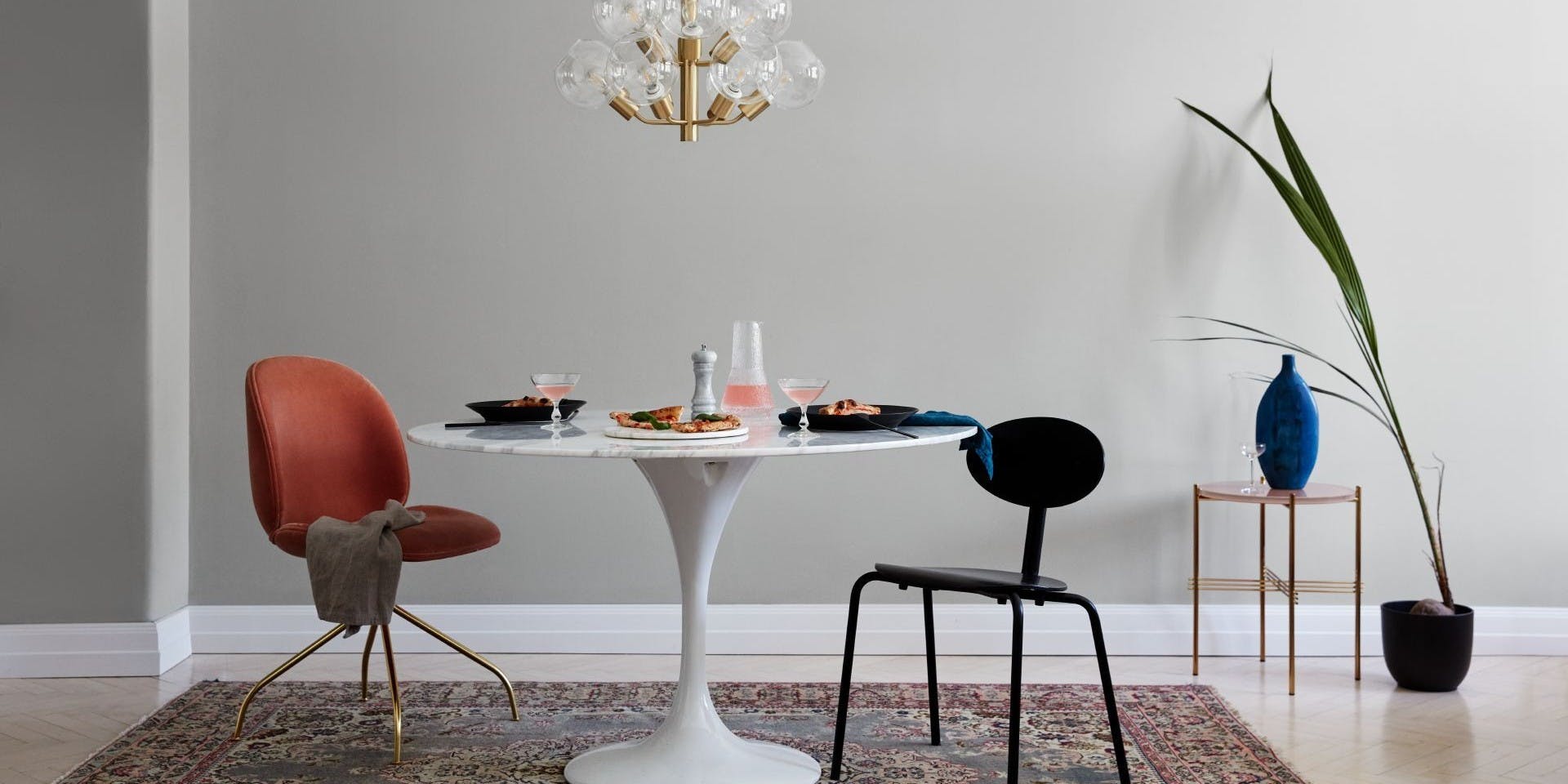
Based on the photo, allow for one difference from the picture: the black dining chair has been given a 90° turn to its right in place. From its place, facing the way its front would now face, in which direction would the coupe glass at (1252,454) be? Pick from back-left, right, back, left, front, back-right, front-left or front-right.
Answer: right

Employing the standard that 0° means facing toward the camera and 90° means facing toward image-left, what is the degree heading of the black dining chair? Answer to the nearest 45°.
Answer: approximately 45°

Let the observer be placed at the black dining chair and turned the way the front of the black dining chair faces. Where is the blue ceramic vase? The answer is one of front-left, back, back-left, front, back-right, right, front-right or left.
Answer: back

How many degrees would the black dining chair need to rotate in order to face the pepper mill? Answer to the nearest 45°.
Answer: approximately 45° to its right

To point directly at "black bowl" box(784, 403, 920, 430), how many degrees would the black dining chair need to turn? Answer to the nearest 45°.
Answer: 0° — it already faces it

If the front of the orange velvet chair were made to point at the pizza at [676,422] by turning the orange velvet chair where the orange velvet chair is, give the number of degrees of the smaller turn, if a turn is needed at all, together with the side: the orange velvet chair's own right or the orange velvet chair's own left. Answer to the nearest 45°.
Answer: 0° — it already faces it
